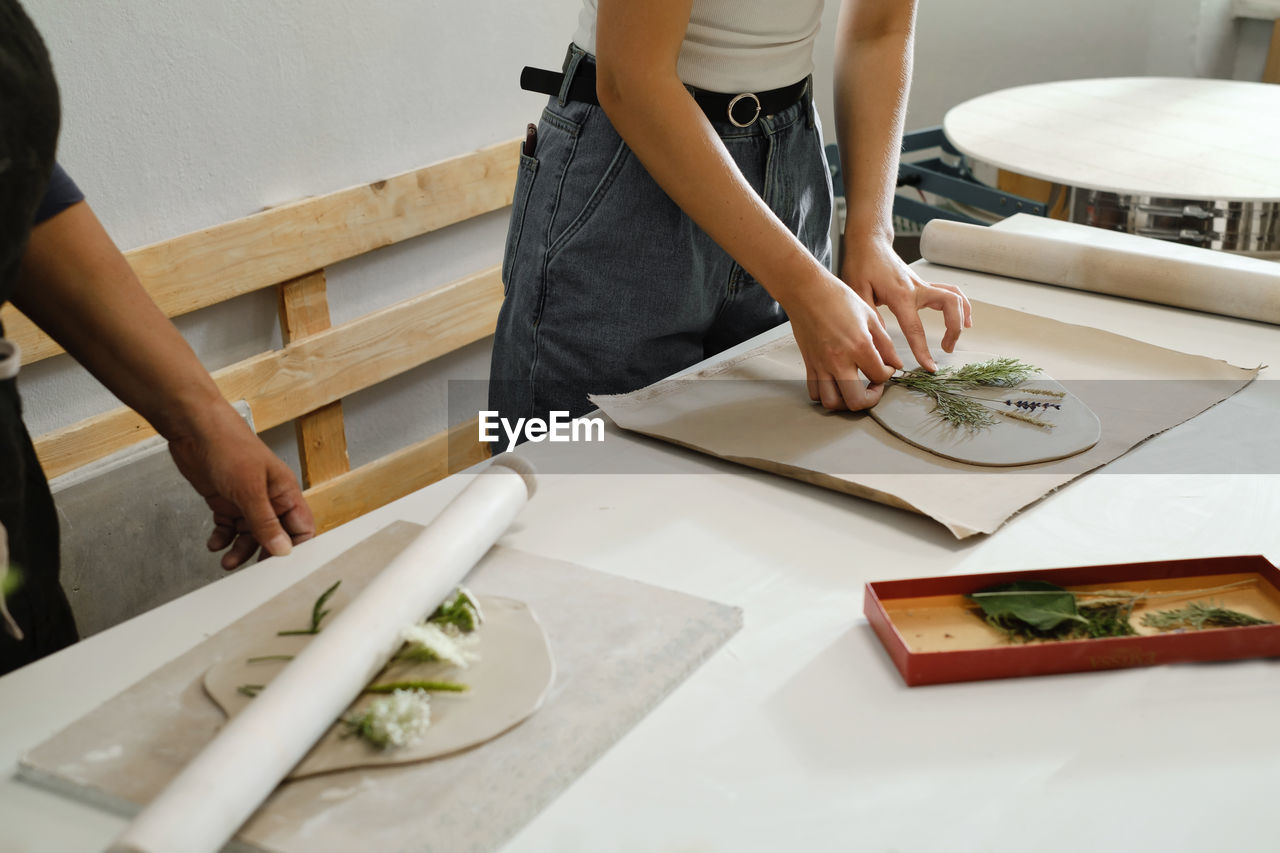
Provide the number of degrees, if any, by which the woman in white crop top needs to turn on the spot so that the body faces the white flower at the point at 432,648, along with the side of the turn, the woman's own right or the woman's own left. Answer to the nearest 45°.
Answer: approximately 45° to the woman's own right

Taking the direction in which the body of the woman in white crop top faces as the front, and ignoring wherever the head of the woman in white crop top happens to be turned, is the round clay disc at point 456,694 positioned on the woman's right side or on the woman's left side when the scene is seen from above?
on the woman's right side

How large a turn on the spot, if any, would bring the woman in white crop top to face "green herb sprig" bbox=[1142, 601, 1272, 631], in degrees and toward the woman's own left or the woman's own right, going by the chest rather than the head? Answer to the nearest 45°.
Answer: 0° — they already face it

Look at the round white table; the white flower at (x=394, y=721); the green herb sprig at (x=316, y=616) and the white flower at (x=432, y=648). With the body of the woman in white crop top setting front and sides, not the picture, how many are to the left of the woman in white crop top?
1

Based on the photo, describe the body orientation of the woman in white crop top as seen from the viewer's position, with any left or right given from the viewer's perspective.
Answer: facing the viewer and to the right of the viewer

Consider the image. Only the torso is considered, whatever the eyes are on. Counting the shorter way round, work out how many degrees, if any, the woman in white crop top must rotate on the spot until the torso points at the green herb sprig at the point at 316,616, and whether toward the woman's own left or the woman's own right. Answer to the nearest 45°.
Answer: approximately 45° to the woman's own right

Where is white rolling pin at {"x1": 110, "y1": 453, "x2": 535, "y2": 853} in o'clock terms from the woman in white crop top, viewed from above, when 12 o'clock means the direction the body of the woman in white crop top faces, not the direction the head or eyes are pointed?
The white rolling pin is roughly at 2 o'clock from the woman in white crop top.

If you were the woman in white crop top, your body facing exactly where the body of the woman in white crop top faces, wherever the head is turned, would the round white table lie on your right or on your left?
on your left

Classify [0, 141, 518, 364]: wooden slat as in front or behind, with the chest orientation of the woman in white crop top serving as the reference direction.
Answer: behind
